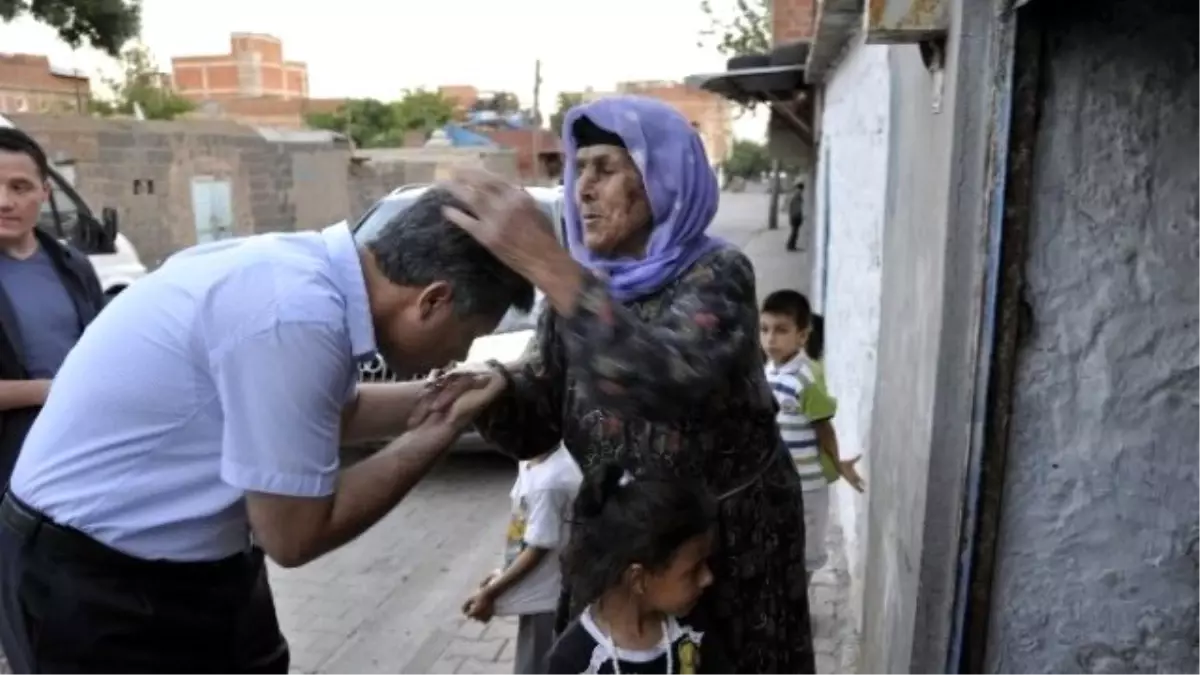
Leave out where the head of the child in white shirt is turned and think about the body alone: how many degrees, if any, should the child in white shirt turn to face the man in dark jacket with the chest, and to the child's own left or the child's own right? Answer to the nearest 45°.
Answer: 0° — they already face them

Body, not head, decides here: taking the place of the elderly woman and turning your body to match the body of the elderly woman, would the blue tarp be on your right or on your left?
on your right

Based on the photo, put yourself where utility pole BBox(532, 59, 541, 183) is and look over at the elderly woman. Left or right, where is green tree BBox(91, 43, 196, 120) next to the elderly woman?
right

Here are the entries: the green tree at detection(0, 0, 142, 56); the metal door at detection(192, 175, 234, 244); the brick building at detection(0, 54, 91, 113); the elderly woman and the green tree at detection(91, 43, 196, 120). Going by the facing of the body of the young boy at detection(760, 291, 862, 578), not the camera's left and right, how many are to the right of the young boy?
4

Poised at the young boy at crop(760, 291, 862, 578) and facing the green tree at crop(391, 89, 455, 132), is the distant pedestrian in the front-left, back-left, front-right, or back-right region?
front-right

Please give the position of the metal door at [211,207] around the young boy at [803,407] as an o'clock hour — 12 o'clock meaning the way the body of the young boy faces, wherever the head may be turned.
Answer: The metal door is roughly at 3 o'clock from the young boy.

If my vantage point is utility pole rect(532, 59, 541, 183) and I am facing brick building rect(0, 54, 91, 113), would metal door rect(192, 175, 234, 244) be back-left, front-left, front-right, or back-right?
front-left

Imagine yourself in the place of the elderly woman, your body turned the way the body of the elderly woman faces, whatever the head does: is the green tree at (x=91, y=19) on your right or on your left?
on your right

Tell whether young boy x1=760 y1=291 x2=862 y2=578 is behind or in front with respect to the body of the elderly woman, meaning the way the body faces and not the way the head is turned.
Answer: behind

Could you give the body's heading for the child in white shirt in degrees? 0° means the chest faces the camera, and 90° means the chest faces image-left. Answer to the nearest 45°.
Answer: approximately 90°

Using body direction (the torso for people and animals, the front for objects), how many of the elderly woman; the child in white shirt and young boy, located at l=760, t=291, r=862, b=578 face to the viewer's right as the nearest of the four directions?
0

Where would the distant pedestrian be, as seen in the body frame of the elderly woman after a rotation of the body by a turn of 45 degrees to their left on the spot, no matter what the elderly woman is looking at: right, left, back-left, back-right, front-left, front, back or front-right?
back

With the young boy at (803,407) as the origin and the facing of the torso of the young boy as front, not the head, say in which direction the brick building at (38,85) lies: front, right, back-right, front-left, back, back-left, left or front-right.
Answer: right

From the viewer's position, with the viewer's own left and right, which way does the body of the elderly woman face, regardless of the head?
facing the viewer and to the left of the viewer

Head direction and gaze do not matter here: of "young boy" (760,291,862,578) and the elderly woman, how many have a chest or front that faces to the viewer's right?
0
